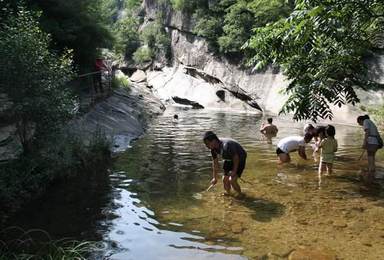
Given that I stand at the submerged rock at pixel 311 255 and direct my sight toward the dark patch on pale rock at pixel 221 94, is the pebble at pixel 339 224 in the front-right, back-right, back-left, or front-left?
front-right

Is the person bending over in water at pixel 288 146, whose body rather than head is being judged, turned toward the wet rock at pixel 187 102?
no

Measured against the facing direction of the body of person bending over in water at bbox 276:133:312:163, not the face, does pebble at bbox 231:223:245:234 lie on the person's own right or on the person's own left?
on the person's own right

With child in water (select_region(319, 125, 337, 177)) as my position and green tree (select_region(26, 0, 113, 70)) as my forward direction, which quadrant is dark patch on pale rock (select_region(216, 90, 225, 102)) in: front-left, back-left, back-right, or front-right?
front-right

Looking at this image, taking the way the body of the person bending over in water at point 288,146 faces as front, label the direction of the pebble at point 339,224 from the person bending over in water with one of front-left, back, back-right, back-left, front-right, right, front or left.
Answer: right

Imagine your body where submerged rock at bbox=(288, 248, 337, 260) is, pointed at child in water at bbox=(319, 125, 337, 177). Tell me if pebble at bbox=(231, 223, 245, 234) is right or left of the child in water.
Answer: left

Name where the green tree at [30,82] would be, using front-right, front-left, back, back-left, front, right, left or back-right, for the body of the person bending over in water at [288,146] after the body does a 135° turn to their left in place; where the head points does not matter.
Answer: left

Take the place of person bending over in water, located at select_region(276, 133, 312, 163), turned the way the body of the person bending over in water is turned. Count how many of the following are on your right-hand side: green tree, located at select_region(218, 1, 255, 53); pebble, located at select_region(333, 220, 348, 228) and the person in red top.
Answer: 1

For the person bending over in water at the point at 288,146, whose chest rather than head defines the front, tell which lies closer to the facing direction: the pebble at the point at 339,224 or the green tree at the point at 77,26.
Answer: the pebble

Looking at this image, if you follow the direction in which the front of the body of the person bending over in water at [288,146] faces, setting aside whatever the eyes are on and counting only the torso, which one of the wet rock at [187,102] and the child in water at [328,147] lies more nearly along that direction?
the child in water

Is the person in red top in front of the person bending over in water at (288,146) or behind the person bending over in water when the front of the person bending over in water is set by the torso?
behind
